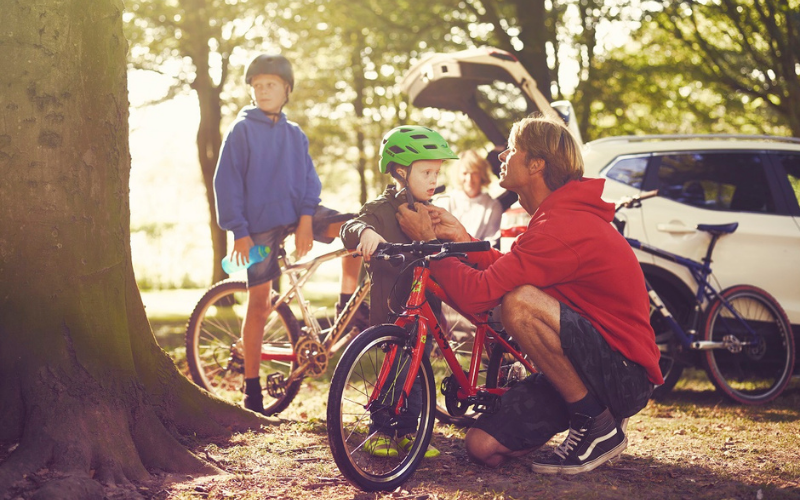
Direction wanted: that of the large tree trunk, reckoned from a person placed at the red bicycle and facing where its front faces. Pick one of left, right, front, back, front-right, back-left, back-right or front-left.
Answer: front-right

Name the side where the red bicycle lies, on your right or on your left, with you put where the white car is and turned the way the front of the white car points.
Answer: on your right

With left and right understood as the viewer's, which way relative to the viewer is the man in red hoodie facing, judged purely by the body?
facing to the left of the viewer

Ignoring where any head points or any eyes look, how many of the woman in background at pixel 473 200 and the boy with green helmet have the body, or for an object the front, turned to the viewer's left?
0

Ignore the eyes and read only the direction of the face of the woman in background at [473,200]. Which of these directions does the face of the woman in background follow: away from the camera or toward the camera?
toward the camera

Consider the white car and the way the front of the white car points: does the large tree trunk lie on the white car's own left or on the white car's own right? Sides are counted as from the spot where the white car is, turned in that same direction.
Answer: on the white car's own right

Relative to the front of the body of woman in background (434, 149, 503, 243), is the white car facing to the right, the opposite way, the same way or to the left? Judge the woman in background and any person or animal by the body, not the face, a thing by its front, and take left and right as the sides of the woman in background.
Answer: to the left

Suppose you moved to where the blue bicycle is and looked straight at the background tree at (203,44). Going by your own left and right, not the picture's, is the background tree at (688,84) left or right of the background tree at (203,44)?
right

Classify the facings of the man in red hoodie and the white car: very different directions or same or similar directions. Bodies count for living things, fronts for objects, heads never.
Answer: very different directions

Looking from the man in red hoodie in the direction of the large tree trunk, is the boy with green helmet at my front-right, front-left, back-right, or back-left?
front-right

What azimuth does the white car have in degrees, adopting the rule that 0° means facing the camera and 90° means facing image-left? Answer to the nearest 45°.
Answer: approximately 270°

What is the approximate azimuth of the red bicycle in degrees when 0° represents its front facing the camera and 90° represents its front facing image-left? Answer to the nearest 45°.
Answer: approximately 45°

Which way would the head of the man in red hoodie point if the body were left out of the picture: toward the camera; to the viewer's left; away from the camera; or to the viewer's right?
to the viewer's left

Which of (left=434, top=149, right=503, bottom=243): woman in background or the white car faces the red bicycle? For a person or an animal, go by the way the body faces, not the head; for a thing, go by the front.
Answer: the woman in background

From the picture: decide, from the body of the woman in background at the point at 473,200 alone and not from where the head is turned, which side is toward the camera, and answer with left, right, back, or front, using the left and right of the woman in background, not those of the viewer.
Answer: front

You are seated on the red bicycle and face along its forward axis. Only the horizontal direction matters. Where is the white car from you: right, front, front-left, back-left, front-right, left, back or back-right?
back
